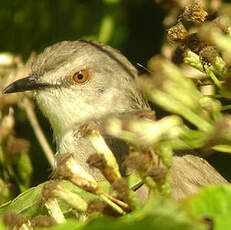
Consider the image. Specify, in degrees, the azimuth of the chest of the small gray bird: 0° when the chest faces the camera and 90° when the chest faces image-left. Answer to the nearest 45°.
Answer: approximately 90°

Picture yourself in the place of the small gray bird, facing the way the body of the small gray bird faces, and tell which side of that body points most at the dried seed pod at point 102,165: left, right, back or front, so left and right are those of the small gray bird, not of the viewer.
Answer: left

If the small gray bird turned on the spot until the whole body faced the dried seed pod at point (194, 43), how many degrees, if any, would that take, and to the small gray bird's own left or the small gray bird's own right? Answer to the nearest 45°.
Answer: approximately 135° to the small gray bird's own left

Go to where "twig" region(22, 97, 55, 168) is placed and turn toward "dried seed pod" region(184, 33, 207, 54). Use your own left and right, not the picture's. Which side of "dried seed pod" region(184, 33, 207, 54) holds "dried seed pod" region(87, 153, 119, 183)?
right

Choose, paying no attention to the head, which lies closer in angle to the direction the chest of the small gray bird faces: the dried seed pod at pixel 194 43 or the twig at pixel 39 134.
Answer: the twig

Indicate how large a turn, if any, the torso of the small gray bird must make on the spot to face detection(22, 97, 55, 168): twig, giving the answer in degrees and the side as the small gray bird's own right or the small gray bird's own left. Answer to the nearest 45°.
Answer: approximately 45° to the small gray bird's own left
